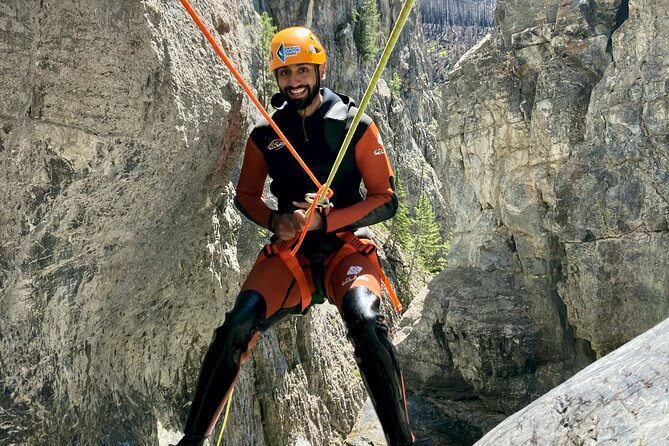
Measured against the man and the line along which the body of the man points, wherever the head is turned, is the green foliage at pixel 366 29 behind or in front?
behind

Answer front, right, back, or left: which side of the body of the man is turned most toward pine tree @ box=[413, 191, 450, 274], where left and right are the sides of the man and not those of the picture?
back

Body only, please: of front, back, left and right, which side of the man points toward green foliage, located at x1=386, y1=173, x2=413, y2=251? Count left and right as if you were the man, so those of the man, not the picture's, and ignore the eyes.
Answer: back

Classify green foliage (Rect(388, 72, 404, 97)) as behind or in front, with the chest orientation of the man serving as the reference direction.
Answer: behind

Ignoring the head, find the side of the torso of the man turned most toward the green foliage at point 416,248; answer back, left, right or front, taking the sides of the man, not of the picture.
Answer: back

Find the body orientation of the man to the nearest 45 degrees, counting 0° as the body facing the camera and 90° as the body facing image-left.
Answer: approximately 0°
